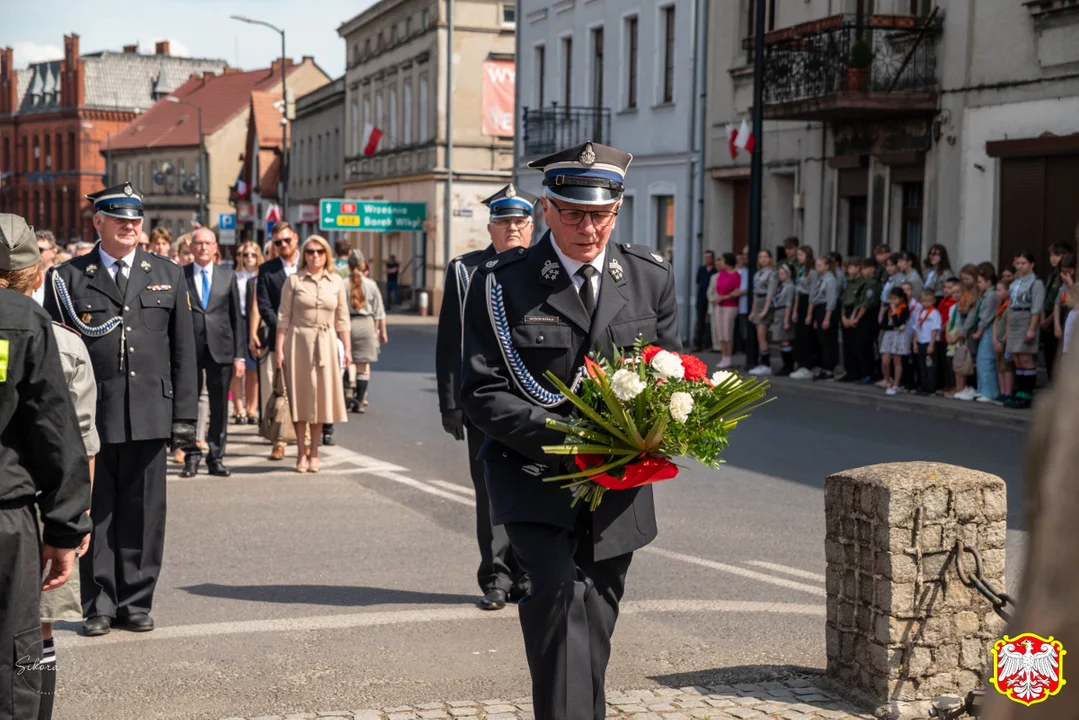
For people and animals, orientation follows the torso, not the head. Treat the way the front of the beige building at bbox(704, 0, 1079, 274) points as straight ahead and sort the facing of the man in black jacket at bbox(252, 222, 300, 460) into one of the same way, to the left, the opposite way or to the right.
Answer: to the left

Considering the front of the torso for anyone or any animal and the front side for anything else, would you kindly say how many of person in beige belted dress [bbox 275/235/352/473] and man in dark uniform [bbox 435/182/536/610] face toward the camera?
2

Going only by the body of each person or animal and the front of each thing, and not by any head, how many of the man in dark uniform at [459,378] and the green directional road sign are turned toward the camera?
2

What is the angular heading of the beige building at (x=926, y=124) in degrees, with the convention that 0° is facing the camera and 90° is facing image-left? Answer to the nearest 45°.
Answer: approximately 45°

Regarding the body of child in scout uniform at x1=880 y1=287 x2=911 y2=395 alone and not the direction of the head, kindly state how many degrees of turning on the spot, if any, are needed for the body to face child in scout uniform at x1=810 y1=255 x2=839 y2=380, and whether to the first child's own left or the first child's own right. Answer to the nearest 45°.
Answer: approximately 90° to the first child's own right

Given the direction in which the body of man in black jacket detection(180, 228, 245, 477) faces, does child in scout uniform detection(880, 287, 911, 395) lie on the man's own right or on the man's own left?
on the man's own left

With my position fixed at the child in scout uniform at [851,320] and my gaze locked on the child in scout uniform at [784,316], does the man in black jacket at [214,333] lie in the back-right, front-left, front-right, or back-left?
back-left

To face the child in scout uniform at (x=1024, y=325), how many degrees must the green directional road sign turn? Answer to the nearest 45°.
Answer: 0° — it already faces them

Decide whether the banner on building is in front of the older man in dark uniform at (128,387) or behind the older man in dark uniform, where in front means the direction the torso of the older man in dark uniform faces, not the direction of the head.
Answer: behind

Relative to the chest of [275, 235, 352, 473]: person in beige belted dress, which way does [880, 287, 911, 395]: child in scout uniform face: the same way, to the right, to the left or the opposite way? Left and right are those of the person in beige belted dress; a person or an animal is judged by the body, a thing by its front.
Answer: to the right

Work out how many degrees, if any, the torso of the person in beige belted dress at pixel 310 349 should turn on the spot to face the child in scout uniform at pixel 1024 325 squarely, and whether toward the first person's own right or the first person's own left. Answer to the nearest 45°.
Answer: approximately 90° to the first person's own left
